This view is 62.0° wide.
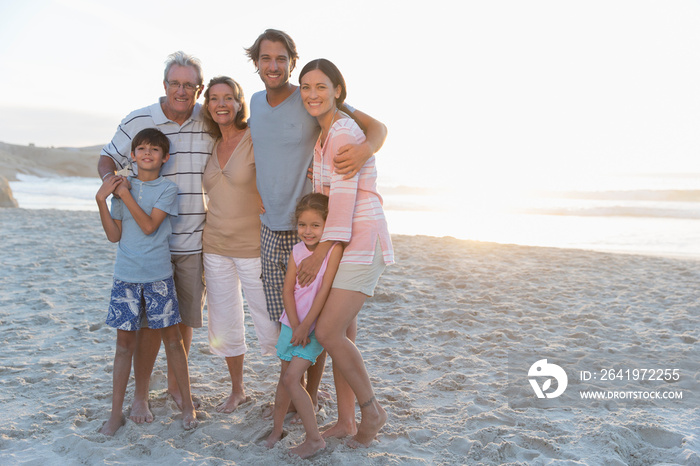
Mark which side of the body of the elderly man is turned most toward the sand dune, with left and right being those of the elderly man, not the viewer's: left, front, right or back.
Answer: back

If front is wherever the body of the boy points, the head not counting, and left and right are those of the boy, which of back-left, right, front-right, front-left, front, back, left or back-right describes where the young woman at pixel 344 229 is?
front-left

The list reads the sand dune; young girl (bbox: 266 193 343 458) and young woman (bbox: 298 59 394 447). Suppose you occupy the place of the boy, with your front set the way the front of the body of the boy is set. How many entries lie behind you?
1

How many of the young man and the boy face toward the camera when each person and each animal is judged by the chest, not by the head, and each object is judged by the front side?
2

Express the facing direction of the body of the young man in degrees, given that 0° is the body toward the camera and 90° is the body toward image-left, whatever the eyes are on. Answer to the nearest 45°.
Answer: approximately 0°

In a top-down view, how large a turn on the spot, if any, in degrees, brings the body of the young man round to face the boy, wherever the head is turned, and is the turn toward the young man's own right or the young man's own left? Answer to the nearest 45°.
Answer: approximately 90° to the young man's own right

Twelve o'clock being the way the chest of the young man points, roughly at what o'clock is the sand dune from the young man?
The sand dune is roughly at 5 o'clock from the young man.

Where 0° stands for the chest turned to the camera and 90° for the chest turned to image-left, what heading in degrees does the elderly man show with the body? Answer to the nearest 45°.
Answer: approximately 0°

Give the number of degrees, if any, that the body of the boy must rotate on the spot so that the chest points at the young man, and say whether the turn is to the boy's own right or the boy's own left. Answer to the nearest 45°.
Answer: approximately 90° to the boy's own left
